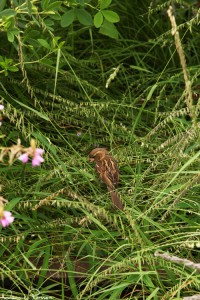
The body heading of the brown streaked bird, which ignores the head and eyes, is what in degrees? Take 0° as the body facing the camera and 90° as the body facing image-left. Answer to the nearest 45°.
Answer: approximately 135°
